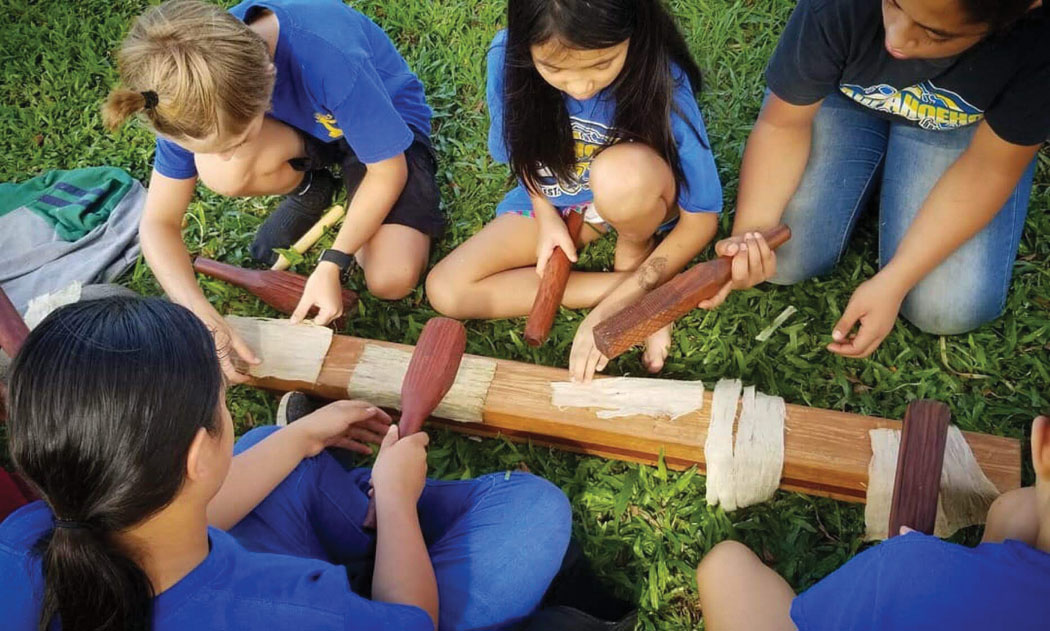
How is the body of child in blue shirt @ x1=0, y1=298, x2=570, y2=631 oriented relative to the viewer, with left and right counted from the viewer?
facing away from the viewer and to the right of the viewer

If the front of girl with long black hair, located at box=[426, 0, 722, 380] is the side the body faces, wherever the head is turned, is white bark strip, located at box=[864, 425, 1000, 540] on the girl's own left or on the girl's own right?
on the girl's own left

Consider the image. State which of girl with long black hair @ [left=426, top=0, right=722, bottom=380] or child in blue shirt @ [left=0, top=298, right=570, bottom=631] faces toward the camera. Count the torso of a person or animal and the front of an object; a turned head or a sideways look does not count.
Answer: the girl with long black hair

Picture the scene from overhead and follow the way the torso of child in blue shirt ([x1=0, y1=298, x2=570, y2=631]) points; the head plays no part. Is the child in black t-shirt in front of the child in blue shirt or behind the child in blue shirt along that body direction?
in front

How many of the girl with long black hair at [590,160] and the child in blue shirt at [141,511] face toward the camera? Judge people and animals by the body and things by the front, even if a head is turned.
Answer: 1

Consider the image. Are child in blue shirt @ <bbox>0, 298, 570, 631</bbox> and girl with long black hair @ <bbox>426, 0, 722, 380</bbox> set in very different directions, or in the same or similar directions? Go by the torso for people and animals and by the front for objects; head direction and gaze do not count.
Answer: very different directions

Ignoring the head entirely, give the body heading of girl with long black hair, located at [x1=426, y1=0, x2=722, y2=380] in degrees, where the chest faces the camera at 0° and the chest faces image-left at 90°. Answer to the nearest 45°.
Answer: approximately 0°

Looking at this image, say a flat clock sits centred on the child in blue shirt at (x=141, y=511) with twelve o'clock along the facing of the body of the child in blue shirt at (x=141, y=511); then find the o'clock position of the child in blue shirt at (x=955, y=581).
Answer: the child in blue shirt at (x=955, y=581) is roughly at 2 o'clock from the child in blue shirt at (x=141, y=511).

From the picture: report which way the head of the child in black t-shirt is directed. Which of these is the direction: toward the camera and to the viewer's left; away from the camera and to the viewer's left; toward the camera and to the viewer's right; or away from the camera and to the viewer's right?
toward the camera and to the viewer's left

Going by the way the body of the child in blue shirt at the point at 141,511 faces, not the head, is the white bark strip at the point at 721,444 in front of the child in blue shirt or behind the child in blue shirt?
in front

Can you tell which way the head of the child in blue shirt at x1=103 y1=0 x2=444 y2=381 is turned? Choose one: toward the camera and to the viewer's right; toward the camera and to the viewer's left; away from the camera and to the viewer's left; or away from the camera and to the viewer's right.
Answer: toward the camera and to the viewer's right

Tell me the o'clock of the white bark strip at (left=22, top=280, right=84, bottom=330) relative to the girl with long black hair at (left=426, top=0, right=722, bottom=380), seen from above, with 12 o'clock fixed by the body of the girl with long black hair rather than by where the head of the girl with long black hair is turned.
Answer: The white bark strip is roughly at 3 o'clock from the girl with long black hair.
